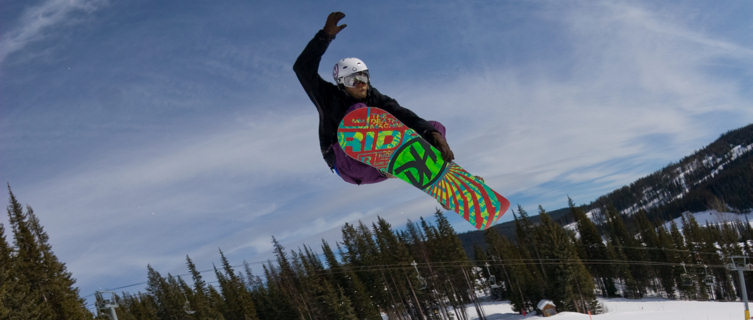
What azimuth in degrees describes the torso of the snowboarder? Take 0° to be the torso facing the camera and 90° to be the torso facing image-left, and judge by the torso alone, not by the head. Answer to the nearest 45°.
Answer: approximately 315°

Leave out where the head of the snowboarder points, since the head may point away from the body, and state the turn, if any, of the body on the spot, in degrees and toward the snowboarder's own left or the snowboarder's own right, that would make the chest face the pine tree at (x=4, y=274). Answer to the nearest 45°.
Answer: approximately 180°

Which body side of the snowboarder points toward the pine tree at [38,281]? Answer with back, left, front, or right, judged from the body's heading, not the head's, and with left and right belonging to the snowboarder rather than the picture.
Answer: back

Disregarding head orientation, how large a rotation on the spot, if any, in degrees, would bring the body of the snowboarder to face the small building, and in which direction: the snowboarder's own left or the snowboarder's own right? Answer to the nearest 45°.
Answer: approximately 135° to the snowboarder's own left
